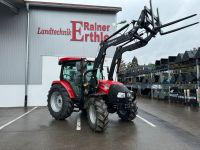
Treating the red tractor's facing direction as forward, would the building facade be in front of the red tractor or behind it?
behind

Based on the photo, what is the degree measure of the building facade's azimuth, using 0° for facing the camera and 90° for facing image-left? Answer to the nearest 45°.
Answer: approximately 0°

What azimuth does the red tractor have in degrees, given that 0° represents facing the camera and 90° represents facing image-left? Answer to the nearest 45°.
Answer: approximately 315°

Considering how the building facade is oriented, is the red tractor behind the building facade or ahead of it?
ahead

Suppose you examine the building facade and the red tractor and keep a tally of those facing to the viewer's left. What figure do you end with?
0

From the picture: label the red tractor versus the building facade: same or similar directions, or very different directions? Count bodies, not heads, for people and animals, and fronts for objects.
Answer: same or similar directions
